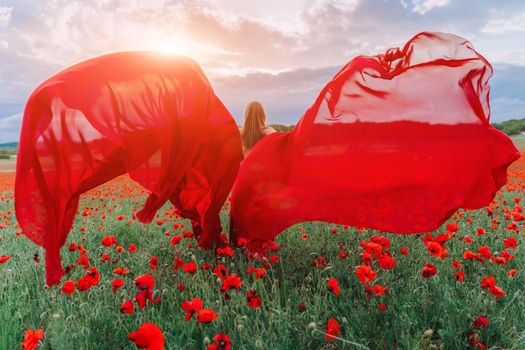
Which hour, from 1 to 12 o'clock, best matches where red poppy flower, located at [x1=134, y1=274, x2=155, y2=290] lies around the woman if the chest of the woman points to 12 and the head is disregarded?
The red poppy flower is roughly at 6 o'clock from the woman.

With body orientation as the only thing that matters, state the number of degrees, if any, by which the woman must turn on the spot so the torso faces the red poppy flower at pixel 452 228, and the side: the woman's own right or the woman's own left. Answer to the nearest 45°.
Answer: approximately 135° to the woman's own right

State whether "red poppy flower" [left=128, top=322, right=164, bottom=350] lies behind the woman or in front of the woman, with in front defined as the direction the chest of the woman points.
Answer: behind

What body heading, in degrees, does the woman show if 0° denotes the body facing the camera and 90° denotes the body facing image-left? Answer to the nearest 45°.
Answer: approximately 180°

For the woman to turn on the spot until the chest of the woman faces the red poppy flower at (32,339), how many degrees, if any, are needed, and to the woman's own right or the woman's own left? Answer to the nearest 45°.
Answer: approximately 180°

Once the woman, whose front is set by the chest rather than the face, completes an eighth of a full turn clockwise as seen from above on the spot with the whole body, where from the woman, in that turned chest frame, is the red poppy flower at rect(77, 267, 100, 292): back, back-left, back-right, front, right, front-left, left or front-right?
back-right

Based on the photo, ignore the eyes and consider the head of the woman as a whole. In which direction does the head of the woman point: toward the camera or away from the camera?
away from the camera

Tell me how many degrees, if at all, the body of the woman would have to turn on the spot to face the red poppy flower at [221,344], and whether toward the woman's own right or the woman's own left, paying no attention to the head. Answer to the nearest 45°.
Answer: approximately 180°
